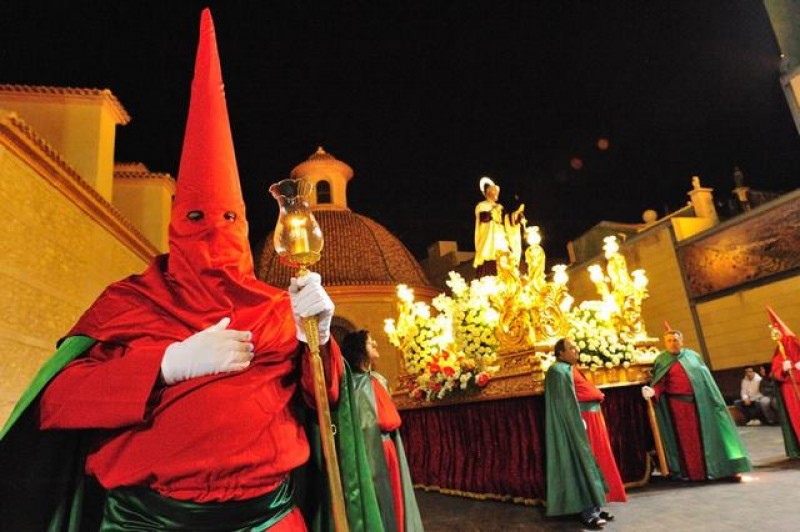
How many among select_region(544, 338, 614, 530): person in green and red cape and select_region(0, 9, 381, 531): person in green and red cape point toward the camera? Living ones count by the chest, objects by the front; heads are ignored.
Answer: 1

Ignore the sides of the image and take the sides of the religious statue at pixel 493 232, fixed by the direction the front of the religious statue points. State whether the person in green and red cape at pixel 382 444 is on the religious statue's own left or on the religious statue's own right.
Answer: on the religious statue's own right

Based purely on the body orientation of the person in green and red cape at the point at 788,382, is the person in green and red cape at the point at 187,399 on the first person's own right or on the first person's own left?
on the first person's own right

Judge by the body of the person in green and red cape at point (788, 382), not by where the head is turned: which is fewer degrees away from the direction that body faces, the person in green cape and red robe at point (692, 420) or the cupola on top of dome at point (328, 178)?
the person in green cape and red robe
